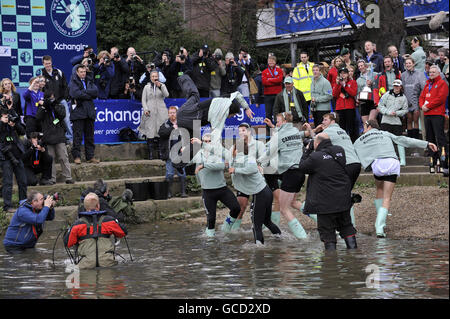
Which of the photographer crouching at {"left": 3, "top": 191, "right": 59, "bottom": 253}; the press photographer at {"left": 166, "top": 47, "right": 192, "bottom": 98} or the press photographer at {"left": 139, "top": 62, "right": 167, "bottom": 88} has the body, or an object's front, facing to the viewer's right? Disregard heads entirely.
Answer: the photographer crouching

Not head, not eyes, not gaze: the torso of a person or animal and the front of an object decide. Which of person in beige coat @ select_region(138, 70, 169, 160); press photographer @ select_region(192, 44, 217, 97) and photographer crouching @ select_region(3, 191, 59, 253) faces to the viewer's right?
the photographer crouching

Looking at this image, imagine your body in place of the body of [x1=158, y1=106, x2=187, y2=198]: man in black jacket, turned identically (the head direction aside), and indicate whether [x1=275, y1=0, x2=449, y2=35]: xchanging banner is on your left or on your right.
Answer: on your left

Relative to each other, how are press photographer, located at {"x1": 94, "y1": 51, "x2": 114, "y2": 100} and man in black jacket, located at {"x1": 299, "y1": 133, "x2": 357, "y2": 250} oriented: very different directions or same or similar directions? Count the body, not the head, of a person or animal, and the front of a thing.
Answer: very different directions

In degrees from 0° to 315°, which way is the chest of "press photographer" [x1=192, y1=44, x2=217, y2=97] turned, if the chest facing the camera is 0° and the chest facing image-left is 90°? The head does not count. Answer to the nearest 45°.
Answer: approximately 0°

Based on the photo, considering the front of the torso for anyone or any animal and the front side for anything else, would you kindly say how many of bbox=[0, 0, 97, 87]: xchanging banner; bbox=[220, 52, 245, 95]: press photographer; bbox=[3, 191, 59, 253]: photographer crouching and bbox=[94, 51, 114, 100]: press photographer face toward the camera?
3
